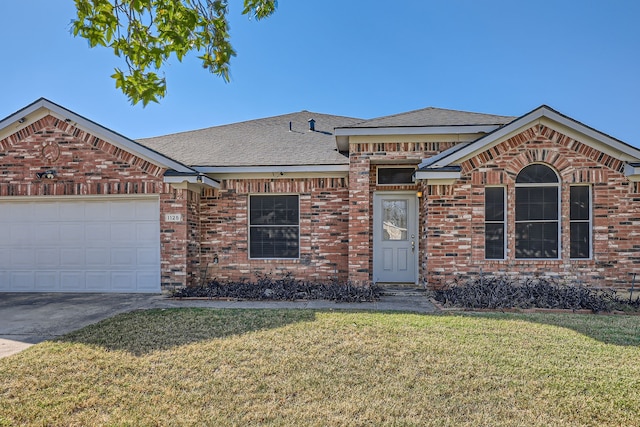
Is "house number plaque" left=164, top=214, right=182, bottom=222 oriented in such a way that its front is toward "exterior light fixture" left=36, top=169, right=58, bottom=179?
no

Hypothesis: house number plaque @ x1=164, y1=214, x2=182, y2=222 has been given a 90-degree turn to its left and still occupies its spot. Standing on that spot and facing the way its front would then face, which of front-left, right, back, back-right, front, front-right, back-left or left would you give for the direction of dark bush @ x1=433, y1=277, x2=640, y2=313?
front-right

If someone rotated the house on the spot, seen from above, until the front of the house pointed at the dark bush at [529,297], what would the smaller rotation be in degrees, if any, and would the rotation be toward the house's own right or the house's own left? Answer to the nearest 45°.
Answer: approximately 45° to the house's own left

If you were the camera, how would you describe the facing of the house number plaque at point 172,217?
facing the viewer

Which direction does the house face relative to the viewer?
toward the camera
